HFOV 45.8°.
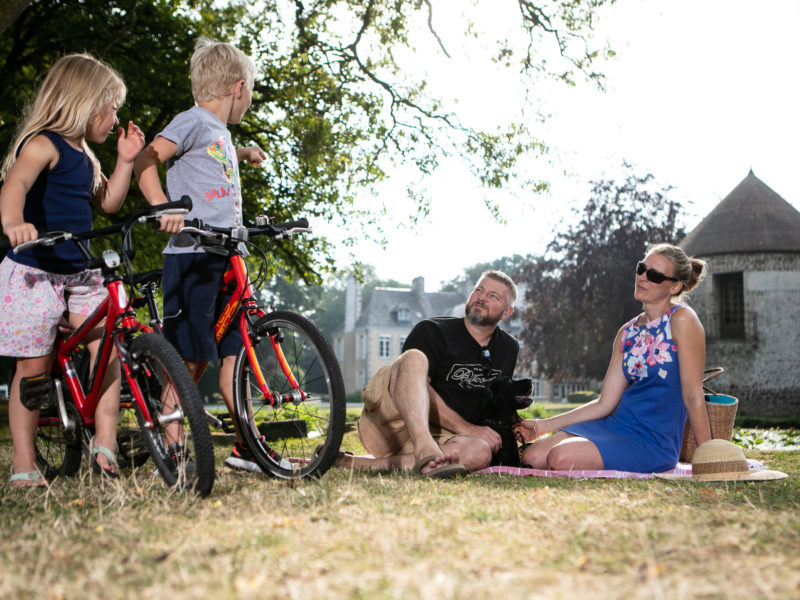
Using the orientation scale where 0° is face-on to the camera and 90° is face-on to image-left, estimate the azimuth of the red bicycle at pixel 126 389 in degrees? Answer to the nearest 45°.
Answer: approximately 315°

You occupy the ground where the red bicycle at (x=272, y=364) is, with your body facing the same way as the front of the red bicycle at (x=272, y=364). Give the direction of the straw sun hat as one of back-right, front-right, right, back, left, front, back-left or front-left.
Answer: front-left

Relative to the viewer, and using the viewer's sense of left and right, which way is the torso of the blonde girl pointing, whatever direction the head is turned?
facing the viewer and to the right of the viewer

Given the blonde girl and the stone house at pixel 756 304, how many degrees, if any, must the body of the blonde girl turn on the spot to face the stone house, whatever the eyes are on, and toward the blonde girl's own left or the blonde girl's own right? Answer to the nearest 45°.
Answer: approximately 90° to the blonde girl's own left

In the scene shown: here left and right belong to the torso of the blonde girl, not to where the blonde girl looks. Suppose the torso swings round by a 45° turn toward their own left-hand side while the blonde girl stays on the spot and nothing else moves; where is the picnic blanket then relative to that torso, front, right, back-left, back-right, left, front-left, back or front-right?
front

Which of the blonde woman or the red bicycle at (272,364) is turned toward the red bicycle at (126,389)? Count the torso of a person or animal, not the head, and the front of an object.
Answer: the blonde woman

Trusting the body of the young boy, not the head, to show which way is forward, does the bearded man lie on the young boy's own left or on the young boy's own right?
on the young boy's own left

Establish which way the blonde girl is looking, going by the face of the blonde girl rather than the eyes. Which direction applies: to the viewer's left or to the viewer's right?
to the viewer's right

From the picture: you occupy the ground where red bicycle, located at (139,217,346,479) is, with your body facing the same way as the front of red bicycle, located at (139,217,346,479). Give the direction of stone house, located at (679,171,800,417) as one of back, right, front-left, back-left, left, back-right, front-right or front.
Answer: left

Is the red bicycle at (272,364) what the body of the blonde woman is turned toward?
yes

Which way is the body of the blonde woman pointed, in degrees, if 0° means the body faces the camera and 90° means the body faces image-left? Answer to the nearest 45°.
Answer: approximately 45°

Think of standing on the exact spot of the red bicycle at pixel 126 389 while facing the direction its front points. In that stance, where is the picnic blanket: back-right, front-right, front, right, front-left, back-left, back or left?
front-left

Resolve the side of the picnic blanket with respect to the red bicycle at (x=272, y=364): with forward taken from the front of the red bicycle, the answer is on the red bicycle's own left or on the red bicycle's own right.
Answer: on the red bicycle's own left

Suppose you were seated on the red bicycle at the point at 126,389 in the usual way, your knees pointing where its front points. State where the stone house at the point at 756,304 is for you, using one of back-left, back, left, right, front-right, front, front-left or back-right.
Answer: left

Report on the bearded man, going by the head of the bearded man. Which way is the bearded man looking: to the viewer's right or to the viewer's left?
to the viewer's left
